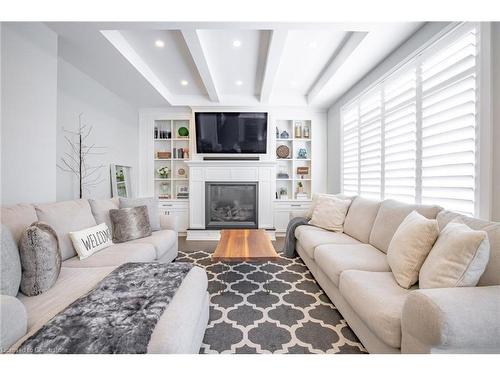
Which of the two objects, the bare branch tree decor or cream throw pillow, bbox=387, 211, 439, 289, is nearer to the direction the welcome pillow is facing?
the cream throw pillow

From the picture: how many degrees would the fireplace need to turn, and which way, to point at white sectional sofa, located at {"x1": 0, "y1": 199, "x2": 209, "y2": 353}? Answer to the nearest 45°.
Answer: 0° — it already faces it

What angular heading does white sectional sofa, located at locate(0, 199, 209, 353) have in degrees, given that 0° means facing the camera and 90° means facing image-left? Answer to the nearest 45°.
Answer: approximately 315°

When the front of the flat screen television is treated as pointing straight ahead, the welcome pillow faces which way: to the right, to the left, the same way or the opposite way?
to the left

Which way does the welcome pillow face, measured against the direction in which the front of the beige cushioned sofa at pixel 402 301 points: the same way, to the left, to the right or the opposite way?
the opposite way

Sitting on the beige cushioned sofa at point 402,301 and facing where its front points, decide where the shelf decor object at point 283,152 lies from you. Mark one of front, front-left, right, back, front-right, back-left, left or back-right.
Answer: right

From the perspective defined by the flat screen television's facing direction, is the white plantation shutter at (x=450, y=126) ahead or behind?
ahead

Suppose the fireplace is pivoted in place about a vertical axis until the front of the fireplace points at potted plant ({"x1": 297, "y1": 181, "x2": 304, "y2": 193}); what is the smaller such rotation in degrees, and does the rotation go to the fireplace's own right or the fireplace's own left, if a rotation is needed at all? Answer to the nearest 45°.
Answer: approximately 90° to the fireplace's own left

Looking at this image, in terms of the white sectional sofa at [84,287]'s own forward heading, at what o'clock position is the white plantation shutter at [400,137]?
The white plantation shutter is roughly at 11 o'clock from the white sectional sofa.

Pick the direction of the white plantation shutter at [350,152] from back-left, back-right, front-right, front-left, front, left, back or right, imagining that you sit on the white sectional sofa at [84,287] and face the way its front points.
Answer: front-left

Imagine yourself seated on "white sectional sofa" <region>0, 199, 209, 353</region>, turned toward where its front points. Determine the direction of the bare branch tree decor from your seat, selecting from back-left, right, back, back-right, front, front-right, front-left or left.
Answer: back-left

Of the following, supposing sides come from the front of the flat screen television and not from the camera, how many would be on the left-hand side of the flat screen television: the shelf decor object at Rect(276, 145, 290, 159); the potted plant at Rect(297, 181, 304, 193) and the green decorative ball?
2

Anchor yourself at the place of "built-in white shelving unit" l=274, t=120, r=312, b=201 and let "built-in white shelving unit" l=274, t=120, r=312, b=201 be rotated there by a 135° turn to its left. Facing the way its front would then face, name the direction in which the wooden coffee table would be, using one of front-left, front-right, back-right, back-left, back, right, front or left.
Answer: back-right
